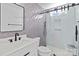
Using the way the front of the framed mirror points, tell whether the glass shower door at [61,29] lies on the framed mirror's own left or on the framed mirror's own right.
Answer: on the framed mirror's own left

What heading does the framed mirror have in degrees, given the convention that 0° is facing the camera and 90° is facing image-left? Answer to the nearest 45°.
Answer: approximately 315°
